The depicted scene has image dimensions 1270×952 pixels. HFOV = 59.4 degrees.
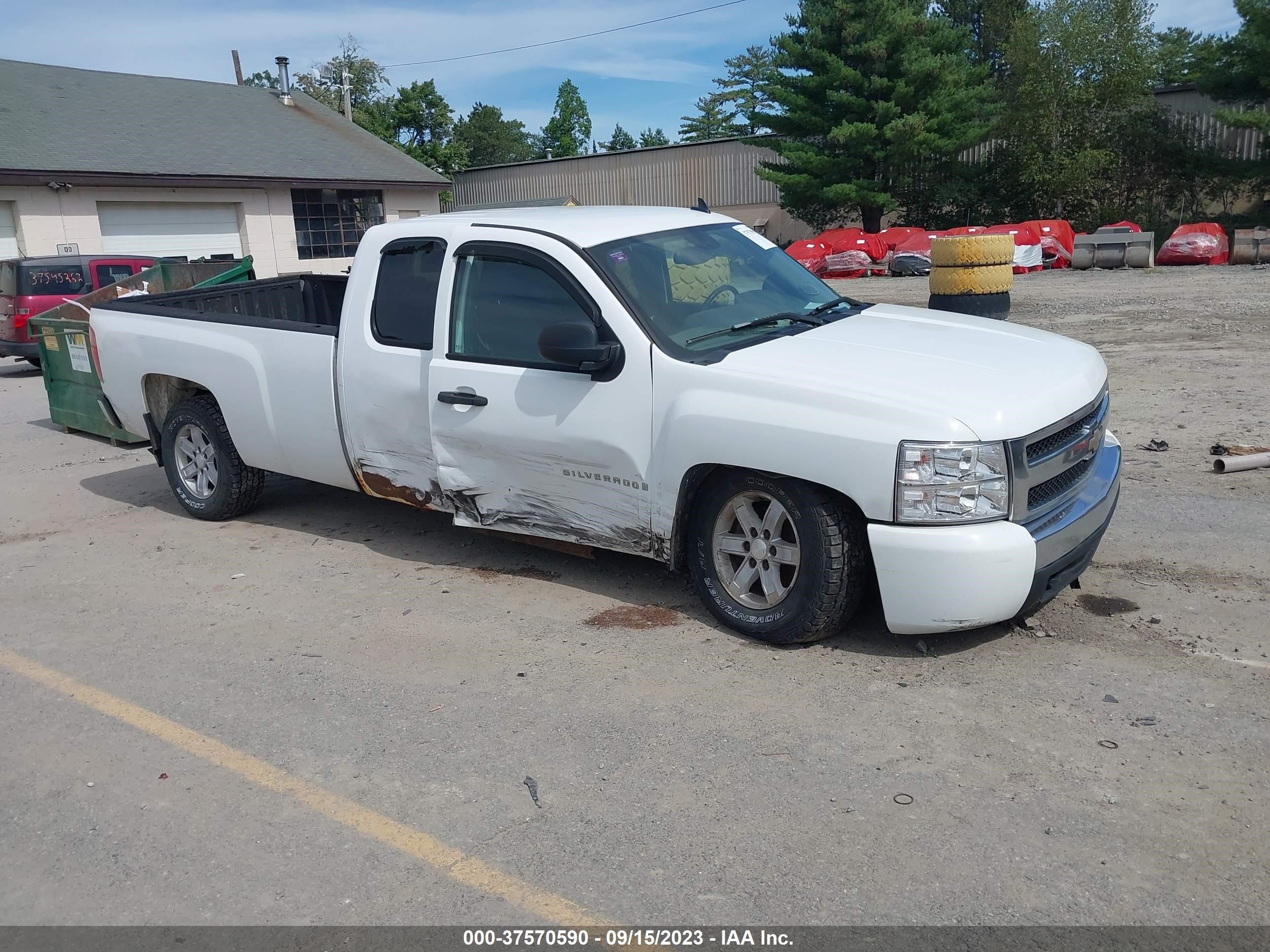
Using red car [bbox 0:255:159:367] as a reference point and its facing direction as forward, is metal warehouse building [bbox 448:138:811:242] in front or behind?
in front

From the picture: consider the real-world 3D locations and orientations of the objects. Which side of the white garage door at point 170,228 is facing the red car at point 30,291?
front

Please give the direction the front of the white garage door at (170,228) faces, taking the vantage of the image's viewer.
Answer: facing the viewer

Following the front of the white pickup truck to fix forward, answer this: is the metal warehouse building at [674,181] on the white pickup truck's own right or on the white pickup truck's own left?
on the white pickup truck's own left

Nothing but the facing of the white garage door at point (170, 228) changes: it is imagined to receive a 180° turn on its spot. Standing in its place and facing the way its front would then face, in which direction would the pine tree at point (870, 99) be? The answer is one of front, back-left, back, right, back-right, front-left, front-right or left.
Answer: right

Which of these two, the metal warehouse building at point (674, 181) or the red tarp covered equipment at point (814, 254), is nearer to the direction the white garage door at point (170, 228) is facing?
the red tarp covered equipment

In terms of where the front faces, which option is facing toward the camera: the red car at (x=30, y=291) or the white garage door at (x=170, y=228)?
the white garage door

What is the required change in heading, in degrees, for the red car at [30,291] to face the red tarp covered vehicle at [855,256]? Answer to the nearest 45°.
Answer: approximately 45° to its right

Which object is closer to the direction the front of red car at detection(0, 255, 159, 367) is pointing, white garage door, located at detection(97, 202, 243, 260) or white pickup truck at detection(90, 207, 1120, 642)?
the white garage door

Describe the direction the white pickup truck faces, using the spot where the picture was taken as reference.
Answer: facing the viewer and to the right of the viewer

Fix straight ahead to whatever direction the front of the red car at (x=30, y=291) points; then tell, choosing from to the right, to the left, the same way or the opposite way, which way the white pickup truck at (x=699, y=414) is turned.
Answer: to the right

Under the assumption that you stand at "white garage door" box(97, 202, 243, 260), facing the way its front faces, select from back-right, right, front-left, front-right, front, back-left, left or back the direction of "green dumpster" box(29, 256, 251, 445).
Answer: front

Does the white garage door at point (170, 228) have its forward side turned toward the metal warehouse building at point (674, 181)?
no

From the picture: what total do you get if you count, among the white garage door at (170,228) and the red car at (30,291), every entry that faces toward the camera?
1

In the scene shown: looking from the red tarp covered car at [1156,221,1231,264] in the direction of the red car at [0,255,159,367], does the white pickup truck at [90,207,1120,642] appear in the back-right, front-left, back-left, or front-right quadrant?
front-left

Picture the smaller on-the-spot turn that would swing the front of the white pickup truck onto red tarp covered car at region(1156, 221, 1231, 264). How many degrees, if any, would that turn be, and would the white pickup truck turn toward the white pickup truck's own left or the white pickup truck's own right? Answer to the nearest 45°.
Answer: approximately 90° to the white pickup truck's own left

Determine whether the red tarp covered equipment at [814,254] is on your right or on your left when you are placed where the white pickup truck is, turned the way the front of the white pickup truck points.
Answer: on your left
